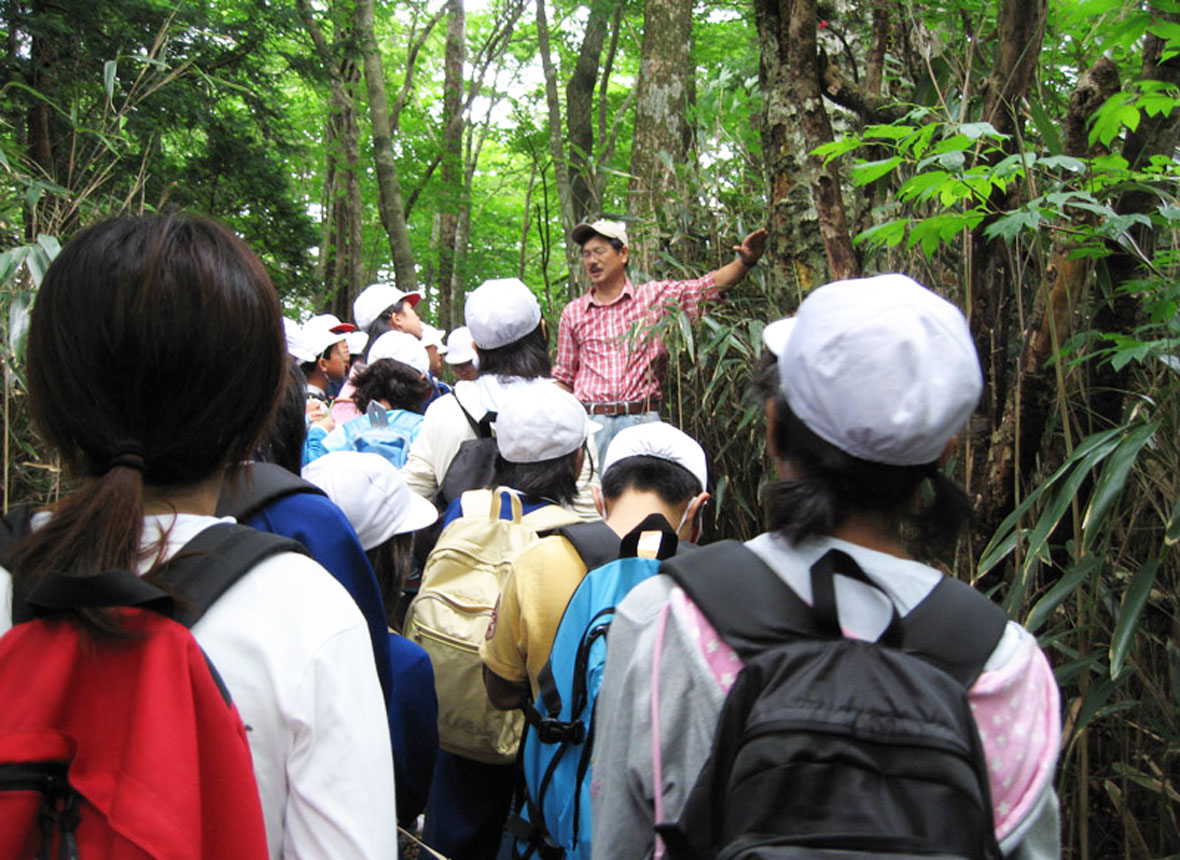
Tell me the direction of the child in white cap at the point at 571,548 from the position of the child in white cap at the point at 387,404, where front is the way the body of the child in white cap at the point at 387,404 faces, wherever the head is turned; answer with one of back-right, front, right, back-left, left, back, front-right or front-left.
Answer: back

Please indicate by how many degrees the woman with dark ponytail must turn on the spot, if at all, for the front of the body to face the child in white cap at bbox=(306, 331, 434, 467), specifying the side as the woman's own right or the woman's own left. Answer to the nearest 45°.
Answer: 0° — they already face them

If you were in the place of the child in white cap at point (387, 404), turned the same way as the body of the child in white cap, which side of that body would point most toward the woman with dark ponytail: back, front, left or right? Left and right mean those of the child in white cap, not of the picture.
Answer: back

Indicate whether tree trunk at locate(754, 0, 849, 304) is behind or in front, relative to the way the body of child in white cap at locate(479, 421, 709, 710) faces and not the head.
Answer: in front

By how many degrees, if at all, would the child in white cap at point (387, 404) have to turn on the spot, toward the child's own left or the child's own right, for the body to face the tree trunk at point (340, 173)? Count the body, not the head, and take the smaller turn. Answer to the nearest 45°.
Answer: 0° — they already face it

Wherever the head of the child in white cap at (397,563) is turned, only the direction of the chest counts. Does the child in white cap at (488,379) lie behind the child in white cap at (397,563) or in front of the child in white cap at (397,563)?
in front

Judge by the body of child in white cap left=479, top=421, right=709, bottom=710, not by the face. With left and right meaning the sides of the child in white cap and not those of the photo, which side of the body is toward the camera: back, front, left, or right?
back

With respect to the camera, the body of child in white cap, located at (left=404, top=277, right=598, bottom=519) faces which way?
away from the camera

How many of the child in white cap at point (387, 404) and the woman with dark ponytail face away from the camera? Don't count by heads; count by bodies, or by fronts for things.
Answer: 2

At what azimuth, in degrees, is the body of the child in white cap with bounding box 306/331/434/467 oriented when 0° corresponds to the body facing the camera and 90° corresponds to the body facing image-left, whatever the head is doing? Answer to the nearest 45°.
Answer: approximately 180°

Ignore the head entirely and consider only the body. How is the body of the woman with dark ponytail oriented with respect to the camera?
away from the camera

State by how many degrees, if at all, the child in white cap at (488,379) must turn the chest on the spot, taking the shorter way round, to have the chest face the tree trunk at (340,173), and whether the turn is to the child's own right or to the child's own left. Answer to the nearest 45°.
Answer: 0° — they already face it

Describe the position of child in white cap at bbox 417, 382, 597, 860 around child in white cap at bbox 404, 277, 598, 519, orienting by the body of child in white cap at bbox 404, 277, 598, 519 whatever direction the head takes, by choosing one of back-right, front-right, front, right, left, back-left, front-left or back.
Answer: back

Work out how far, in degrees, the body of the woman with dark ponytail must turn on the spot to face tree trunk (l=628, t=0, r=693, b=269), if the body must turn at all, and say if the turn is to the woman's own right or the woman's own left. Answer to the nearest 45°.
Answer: approximately 45° to the woman's own right

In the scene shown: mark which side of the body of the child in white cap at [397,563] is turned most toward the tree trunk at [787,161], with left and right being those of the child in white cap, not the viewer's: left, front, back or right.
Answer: front
